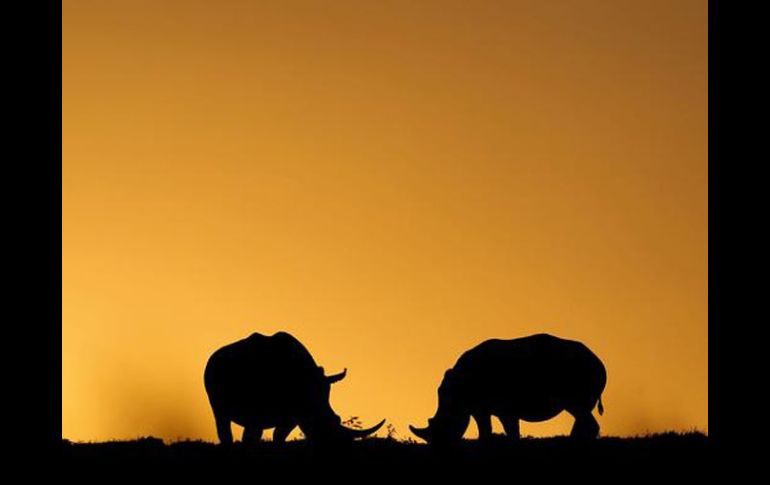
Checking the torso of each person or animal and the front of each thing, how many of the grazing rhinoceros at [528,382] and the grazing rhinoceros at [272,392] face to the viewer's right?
1

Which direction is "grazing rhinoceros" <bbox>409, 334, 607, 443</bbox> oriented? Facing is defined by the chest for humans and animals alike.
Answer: to the viewer's left

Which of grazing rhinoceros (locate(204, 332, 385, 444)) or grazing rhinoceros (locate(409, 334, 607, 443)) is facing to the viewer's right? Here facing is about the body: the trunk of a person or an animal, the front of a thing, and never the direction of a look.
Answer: grazing rhinoceros (locate(204, 332, 385, 444))

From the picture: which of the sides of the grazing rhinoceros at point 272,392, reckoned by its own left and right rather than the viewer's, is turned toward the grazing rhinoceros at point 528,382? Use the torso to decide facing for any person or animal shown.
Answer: front

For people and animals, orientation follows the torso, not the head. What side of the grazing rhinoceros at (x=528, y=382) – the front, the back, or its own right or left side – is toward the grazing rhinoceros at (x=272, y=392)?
front

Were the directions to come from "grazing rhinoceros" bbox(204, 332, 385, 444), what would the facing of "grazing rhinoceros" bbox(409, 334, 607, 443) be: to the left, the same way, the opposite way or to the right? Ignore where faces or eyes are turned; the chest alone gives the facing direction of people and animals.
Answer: the opposite way

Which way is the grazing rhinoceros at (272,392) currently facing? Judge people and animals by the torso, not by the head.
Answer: to the viewer's right
